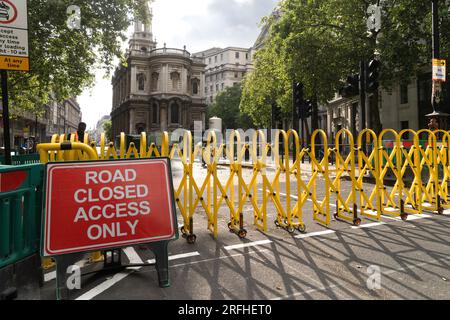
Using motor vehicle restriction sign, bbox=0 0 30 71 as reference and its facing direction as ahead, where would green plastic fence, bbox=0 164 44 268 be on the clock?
The green plastic fence is roughly at 12 o'clock from the motor vehicle restriction sign.

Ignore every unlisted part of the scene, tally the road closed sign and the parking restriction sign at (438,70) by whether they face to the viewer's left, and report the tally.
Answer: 0

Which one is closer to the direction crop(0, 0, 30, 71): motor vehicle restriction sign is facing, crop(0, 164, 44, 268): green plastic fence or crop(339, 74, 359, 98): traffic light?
the green plastic fence

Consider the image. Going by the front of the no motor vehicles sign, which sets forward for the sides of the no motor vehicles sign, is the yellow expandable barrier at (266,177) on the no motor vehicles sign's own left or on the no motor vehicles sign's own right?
on the no motor vehicles sign's own left

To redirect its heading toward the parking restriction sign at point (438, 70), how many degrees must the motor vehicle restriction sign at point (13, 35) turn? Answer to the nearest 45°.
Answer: approximately 90° to its left

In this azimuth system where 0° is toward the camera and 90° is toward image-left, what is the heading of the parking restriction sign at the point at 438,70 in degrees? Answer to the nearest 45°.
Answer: approximately 0°

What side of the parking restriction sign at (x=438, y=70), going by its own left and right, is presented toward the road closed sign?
front
